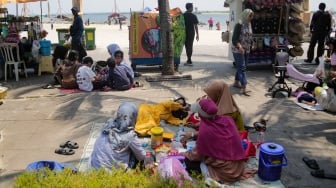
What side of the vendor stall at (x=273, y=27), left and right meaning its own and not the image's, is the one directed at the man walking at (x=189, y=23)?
right

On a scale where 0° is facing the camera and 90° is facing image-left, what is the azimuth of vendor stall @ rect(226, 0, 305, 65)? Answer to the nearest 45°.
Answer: approximately 0°

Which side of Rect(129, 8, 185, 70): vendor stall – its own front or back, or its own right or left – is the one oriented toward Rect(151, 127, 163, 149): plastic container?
front

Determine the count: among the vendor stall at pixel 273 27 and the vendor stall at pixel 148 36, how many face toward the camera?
2

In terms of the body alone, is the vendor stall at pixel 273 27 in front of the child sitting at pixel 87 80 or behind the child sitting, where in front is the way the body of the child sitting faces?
in front

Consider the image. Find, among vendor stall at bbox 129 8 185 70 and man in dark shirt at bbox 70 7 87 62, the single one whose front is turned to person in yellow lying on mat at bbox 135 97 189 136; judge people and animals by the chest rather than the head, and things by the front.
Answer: the vendor stall

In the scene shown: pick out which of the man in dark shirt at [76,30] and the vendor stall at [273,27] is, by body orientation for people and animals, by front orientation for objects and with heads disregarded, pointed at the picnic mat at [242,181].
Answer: the vendor stall
